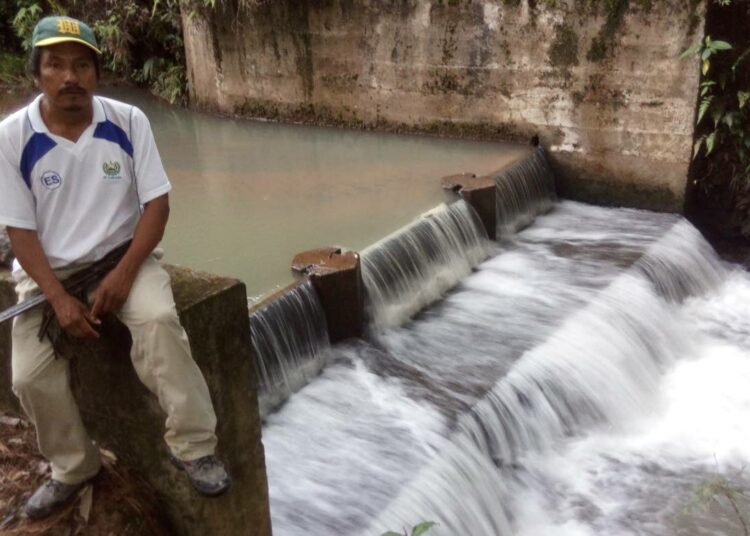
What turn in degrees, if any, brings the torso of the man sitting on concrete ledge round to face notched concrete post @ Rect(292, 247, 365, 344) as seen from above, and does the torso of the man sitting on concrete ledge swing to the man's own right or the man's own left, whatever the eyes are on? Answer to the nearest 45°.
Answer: approximately 135° to the man's own left

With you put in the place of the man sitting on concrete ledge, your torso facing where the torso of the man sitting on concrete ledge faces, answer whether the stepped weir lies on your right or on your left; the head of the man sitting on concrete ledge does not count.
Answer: on your left

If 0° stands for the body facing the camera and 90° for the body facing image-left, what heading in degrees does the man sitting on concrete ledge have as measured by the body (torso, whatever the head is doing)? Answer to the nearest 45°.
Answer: approximately 0°

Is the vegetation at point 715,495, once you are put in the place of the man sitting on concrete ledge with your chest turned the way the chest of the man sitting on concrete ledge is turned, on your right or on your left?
on your left

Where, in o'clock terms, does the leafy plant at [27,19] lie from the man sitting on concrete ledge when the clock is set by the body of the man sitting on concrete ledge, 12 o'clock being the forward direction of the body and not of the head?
The leafy plant is roughly at 6 o'clock from the man sitting on concrete ledge.

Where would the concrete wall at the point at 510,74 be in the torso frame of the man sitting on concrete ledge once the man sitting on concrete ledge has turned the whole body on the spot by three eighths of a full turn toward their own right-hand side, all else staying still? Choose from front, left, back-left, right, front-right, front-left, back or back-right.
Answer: right
